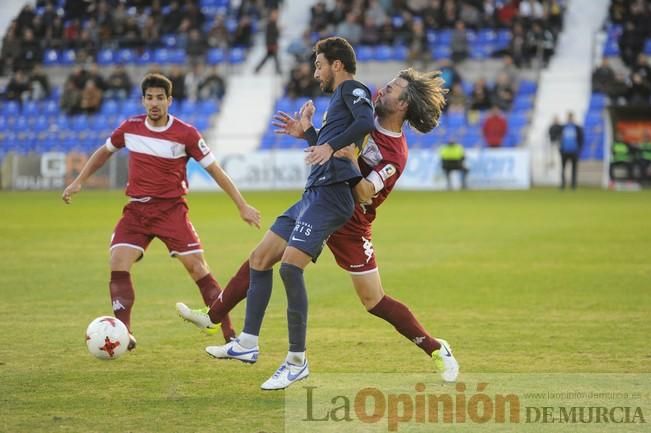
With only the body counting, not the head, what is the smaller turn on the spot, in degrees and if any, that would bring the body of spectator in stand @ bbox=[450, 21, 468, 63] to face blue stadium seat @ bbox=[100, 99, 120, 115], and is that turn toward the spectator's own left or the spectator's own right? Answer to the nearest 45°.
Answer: approximately 90° to the spectator's own right

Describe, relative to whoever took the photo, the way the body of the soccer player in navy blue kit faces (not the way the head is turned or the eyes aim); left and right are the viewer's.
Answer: facing to the left of the viewer

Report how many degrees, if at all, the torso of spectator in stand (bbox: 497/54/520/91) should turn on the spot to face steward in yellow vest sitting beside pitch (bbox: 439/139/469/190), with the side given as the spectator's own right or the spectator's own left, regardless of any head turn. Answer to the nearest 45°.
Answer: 0° — they already face them

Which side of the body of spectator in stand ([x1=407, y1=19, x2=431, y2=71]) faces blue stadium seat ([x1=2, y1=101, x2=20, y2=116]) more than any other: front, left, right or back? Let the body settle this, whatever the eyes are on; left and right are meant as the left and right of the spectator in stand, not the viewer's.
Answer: right

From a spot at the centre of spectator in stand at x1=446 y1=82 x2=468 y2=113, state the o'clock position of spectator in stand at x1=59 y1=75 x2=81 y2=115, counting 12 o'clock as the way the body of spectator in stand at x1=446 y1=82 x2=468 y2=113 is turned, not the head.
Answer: spectator in stand at x1=59 y1=75 x2=81 y2=115 is roughly at 3 o'clock from spectator in stand at x1=446 y1=82 x2=468 y2=113.

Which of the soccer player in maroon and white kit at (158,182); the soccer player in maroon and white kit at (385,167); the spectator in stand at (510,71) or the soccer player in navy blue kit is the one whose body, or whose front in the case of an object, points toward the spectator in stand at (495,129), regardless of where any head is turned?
the spectator in stand at (510,71)
